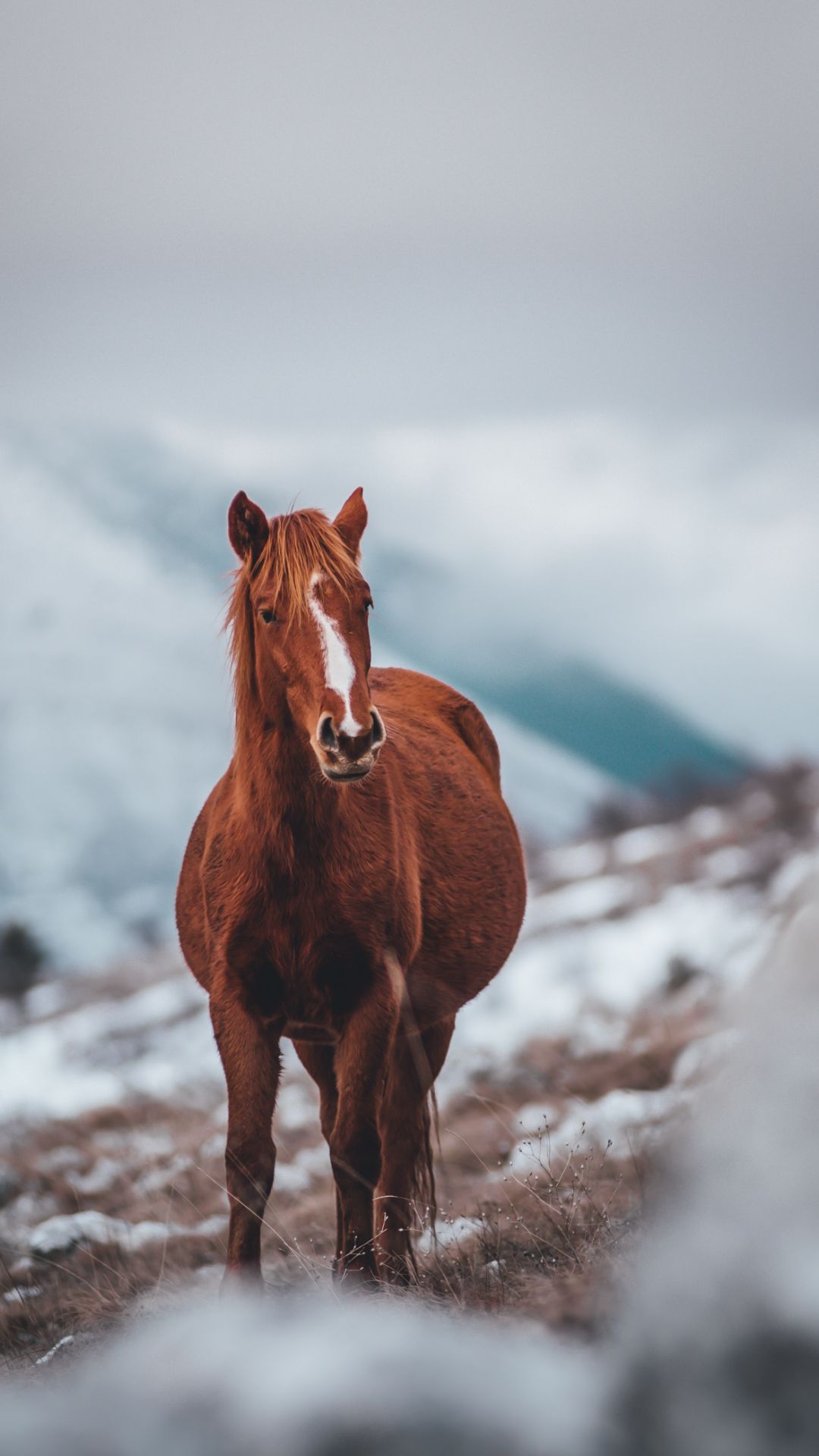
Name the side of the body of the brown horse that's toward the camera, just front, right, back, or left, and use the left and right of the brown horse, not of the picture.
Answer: front
